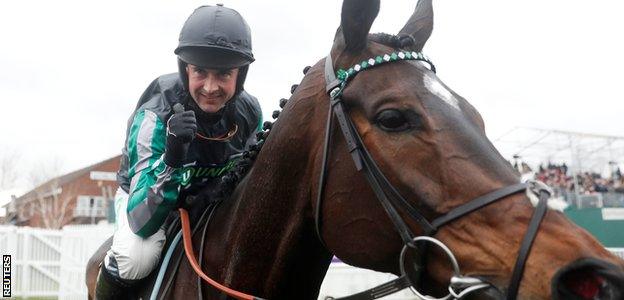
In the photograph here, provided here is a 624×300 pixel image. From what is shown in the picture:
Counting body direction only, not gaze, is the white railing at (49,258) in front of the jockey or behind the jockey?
behind

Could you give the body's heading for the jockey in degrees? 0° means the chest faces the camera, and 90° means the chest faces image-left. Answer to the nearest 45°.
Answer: approximately 315°

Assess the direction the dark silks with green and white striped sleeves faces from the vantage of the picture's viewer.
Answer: facing the viewer and to the right of the viewer

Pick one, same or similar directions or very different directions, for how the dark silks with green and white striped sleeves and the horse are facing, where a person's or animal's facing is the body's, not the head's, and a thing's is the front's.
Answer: same or similar directions

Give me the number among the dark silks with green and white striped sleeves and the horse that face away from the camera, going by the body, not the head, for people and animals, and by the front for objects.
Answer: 0
